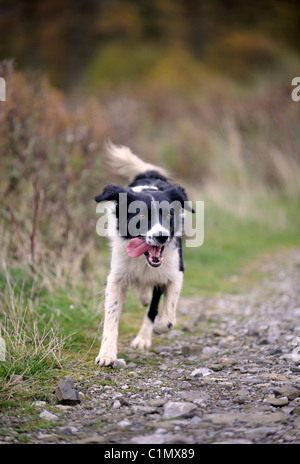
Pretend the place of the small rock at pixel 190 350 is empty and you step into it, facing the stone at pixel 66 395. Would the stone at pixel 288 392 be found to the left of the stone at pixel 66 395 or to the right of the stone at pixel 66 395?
left

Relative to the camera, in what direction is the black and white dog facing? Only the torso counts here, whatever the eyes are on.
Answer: toward the camera

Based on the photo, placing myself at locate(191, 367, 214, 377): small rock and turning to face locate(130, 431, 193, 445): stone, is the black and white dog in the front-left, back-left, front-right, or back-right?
back-right

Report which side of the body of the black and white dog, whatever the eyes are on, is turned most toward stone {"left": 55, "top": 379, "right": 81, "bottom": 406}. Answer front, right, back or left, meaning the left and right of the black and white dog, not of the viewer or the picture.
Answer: front

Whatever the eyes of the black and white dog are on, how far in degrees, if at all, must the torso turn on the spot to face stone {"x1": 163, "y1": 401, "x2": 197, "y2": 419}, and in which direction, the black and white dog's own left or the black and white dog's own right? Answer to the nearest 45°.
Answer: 0° — it already faces it

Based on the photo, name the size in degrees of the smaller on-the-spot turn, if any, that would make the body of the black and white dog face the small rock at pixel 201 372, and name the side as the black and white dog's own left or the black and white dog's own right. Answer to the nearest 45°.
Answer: approximately 45° to the black and white dog's own left

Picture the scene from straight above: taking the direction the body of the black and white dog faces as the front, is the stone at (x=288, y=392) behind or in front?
in front

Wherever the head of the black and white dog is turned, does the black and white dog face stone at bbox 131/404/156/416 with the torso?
yes

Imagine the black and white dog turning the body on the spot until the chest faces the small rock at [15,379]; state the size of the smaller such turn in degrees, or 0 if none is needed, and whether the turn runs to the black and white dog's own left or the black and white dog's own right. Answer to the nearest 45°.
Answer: approximately 45° to the black and white dog's own right
